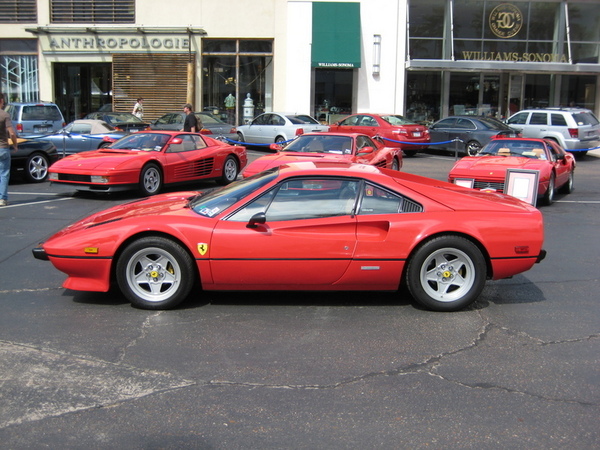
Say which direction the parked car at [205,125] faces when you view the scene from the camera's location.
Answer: facing away from the viewer and to the left of the viewer

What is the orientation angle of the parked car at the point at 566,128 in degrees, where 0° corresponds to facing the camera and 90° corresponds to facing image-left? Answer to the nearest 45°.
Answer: approximately 135°

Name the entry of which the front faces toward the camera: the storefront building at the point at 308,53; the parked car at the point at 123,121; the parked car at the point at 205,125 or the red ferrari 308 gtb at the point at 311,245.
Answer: the storefront building

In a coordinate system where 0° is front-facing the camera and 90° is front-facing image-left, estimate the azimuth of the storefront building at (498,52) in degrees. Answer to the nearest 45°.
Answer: approximately 0°

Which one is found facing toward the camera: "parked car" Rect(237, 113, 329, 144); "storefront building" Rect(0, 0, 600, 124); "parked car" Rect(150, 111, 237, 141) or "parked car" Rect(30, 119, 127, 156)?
the storefront building

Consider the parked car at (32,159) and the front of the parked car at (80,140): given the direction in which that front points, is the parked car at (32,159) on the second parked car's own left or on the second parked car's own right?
on the second parked car's own left

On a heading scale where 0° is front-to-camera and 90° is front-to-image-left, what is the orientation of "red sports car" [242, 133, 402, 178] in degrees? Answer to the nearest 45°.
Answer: approximately 45°

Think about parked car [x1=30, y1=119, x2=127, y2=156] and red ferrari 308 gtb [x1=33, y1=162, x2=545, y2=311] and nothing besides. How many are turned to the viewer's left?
2

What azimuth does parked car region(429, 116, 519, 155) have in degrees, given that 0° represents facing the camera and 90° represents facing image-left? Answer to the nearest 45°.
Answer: approximately 135°

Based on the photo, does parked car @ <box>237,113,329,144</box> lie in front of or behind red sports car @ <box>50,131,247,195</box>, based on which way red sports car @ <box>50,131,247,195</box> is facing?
behind

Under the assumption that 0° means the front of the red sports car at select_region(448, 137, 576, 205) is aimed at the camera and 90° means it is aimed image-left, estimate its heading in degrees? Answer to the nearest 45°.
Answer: approximately 45°

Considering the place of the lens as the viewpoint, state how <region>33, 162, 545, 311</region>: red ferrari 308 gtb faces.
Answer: facing to the left of the viewer

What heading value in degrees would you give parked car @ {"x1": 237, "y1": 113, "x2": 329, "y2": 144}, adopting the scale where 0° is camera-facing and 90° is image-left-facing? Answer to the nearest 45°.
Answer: approximately 135°

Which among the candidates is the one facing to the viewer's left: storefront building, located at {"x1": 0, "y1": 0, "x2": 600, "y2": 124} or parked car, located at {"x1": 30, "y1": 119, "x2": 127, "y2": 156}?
the parked car

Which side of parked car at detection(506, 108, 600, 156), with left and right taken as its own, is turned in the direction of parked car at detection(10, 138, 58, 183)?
left

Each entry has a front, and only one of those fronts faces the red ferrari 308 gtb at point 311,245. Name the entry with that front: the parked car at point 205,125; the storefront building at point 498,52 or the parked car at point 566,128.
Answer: the storefront building

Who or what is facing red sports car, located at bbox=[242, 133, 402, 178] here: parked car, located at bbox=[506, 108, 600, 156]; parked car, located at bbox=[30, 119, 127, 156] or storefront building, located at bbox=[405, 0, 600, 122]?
the storefront building
